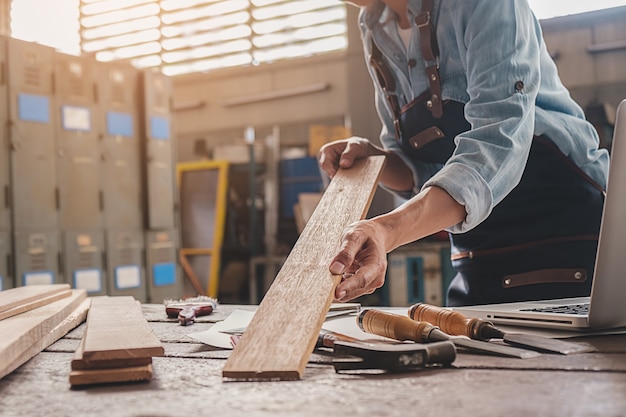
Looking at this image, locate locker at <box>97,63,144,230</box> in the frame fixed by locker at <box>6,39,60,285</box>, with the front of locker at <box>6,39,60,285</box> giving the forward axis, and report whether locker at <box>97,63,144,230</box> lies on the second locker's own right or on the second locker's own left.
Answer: on the second locker's own left

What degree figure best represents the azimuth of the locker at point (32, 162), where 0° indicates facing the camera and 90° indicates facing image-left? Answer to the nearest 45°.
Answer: approximately 315°

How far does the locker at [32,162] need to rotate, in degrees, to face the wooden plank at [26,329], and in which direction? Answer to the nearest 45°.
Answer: approximately 45° to its right

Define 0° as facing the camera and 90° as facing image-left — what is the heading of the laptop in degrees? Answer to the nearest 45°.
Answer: approximately 135°
